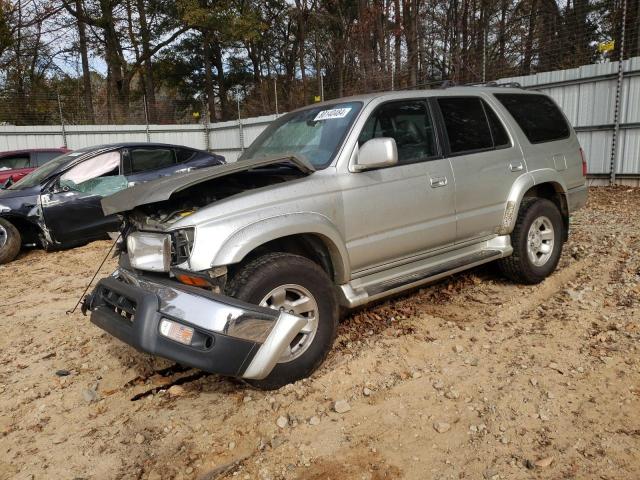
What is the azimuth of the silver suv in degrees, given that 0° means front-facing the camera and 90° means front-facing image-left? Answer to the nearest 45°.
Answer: approximately 45°

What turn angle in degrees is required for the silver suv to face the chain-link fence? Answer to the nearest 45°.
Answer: approximately 135° to its right
